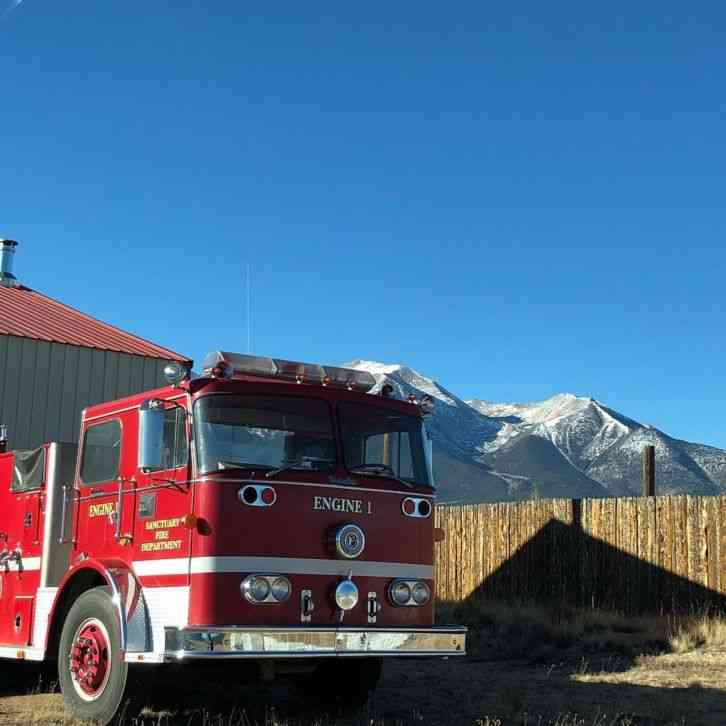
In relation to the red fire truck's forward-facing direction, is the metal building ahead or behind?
behind

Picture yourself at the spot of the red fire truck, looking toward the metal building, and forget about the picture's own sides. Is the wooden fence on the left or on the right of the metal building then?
right

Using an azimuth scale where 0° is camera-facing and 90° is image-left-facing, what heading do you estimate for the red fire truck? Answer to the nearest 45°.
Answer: approximately 315°

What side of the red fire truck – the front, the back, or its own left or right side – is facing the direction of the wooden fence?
left
